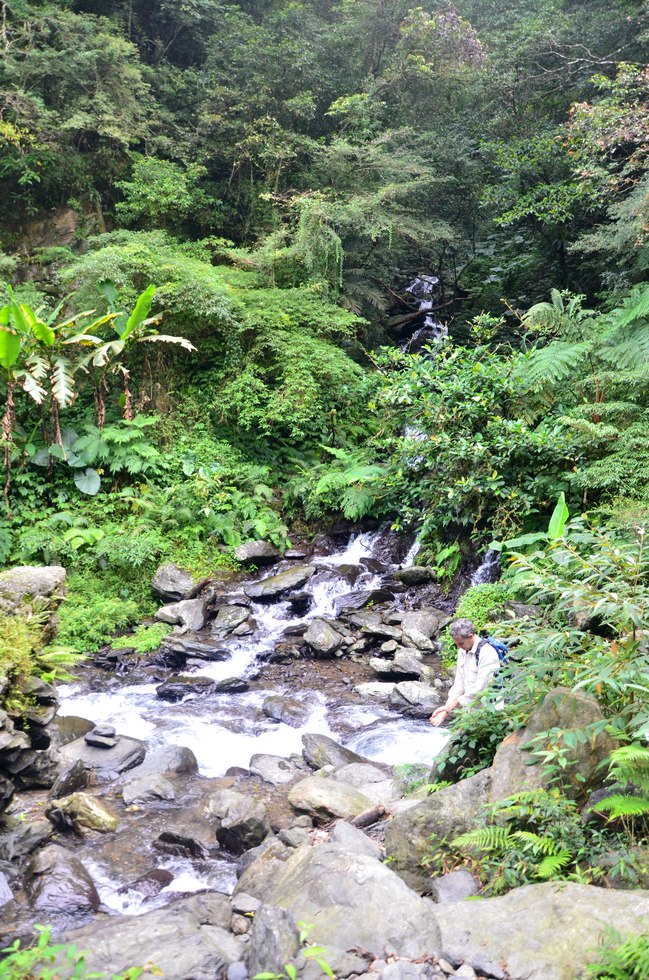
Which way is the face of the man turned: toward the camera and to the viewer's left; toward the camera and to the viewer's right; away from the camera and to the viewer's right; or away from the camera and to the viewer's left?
toward the camera and to the viewer's left

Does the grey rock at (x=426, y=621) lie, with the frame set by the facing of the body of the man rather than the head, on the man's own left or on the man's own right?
on the man's own right

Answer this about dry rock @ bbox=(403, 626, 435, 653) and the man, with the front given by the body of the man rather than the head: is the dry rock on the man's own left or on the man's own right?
on the man's own right

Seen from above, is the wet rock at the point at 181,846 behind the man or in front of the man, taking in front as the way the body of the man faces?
in front

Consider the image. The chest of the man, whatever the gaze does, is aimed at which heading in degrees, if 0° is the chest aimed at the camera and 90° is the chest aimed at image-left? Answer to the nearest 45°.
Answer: approximately 45°

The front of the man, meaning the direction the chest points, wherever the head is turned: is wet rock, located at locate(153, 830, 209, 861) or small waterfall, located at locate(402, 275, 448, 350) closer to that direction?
the wet rock

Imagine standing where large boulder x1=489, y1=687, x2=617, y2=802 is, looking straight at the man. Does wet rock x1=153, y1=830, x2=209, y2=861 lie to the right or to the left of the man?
left
